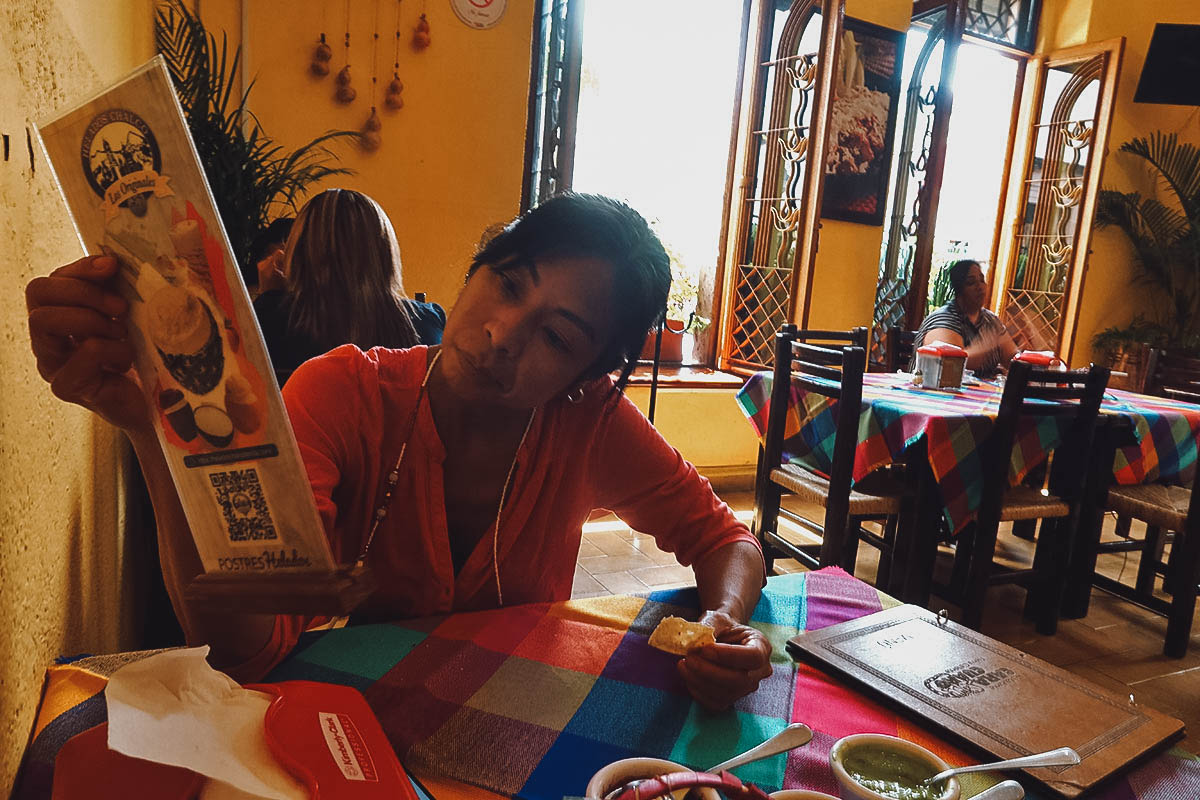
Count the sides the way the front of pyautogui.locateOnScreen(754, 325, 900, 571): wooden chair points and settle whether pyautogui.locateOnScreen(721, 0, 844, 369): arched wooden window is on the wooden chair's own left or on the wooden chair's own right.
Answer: on the wooden chair's own left

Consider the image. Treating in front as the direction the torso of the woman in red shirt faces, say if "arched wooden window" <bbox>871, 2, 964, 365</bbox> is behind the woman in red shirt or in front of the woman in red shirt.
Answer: behind

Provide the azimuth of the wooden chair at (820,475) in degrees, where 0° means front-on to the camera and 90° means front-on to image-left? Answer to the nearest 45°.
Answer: approximately 225°

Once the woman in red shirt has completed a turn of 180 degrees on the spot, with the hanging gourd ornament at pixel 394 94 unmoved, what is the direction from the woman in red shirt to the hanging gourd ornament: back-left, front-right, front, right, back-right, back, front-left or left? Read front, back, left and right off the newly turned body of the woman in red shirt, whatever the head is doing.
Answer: front

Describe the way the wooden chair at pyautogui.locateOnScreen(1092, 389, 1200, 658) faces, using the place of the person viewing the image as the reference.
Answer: facing away from the viewer and to the left of the viewer

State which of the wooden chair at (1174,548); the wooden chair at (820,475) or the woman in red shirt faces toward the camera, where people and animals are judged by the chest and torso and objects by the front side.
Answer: the woman in red shirt

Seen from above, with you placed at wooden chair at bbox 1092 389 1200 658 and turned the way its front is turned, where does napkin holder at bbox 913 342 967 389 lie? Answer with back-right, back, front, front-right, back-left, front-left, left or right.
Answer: front-left

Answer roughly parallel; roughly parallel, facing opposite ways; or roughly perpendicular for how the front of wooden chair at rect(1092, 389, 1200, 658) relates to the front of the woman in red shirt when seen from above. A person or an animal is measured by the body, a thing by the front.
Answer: roughly parallel, facing opposite ways

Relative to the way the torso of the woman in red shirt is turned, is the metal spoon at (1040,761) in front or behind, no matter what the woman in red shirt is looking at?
in front

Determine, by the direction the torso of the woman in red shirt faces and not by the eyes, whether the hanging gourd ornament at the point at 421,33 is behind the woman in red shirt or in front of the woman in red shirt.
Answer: behind

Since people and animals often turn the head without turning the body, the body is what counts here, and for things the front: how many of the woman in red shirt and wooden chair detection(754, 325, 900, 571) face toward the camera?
1

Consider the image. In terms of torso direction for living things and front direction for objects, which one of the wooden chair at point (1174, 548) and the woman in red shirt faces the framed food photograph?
the wooden chair

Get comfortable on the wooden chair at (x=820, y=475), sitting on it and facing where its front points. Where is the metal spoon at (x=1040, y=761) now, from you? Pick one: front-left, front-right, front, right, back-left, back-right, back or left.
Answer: back-right

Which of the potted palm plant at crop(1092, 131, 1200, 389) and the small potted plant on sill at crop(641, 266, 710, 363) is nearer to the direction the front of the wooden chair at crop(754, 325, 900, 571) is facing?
the potted palm plant
